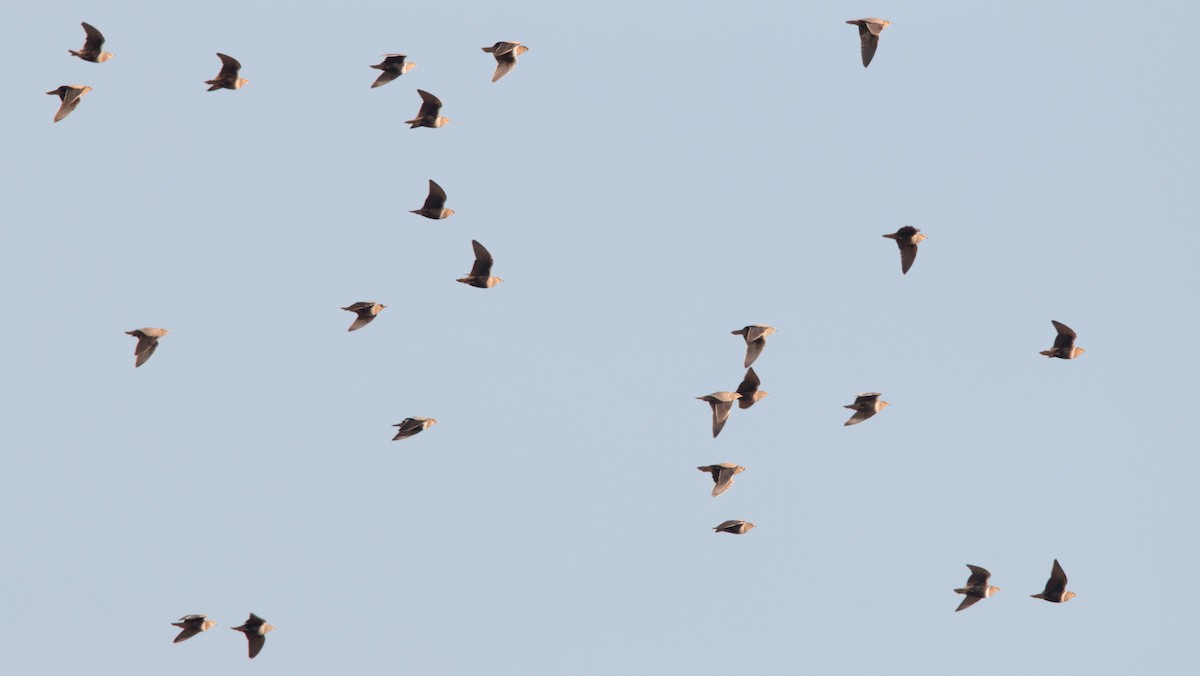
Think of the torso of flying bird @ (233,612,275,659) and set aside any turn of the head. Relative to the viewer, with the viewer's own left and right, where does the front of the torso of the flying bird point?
facing to the right of the viewer

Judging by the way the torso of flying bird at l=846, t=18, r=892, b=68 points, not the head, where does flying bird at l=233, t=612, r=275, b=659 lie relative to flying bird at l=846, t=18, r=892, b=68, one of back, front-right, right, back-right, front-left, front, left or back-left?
back

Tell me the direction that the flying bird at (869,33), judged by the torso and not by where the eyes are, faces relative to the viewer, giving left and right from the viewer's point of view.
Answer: facing to the right of the viewer

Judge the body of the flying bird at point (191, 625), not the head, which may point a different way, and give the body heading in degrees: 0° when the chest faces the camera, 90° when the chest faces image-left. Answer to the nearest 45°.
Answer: approximately 270°

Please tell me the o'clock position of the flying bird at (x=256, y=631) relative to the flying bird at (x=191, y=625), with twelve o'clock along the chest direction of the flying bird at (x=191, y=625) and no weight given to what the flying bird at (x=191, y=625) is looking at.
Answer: the flying bird at (x=256, y=631) is roughly at 12 o'clock from the flying bird at (x=191, y=625).

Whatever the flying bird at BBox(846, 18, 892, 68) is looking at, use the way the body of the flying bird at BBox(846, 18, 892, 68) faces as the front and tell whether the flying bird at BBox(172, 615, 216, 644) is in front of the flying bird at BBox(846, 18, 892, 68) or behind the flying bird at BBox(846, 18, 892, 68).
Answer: behind

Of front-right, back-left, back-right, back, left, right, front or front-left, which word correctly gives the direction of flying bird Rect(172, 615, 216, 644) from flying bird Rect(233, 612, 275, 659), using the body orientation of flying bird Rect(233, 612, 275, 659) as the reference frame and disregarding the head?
back

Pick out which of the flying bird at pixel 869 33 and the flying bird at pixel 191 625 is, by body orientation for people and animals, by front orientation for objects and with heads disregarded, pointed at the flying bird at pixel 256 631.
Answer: the flying bird at pixel 191 625
